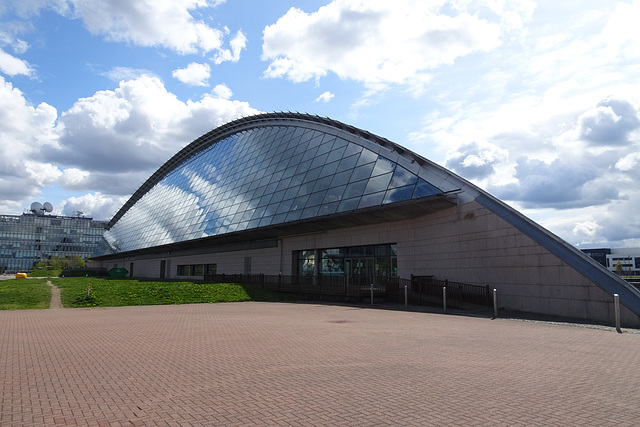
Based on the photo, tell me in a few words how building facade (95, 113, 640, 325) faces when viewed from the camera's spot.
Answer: facing the viewer and to the left of the viewer

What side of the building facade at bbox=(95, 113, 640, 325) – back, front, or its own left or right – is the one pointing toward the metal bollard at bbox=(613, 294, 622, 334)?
left
